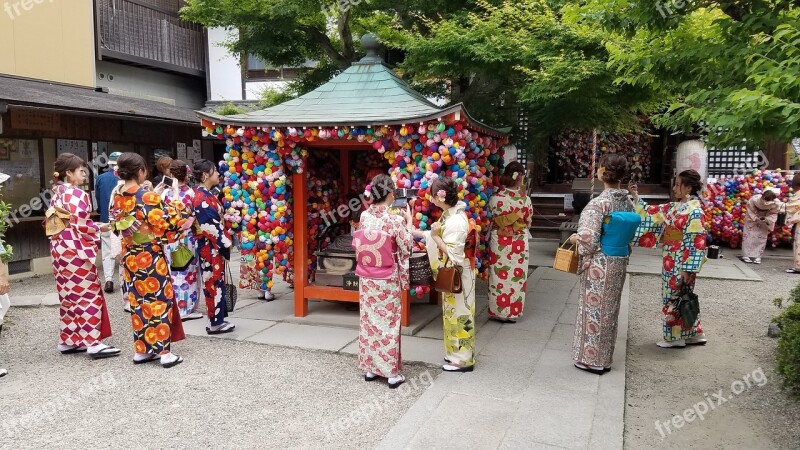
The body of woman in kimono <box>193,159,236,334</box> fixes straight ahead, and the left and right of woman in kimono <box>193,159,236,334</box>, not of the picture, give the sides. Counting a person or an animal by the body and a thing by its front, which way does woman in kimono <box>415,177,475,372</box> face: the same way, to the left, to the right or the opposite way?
the opposite way

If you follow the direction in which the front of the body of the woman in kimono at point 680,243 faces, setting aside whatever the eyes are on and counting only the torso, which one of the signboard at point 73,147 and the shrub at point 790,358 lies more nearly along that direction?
the signboard

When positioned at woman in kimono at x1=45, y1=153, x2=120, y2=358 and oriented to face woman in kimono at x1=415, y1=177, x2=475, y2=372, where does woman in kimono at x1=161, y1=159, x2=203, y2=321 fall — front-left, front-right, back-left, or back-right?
front-left

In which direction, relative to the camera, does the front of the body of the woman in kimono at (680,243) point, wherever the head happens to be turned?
to the viewer's left

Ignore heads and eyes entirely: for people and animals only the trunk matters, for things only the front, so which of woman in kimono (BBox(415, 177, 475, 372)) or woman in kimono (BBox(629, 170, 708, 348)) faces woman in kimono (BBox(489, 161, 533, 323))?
woman in kimono (BBox(629, 170, 708, 348))

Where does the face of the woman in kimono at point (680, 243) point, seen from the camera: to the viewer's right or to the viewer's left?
to the viewer's left

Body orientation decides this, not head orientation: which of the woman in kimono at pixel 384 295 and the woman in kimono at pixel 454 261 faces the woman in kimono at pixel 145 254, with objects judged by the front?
the woman in kimono at pixel 454 261

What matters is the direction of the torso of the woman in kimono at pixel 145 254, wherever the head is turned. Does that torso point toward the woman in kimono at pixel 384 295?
no

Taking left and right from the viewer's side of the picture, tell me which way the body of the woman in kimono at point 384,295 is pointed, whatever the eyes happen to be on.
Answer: facing away from the viewer and to the right of the viewer

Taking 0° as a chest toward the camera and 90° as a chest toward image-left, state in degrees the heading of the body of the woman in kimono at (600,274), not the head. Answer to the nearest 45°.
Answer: approximately 135°
